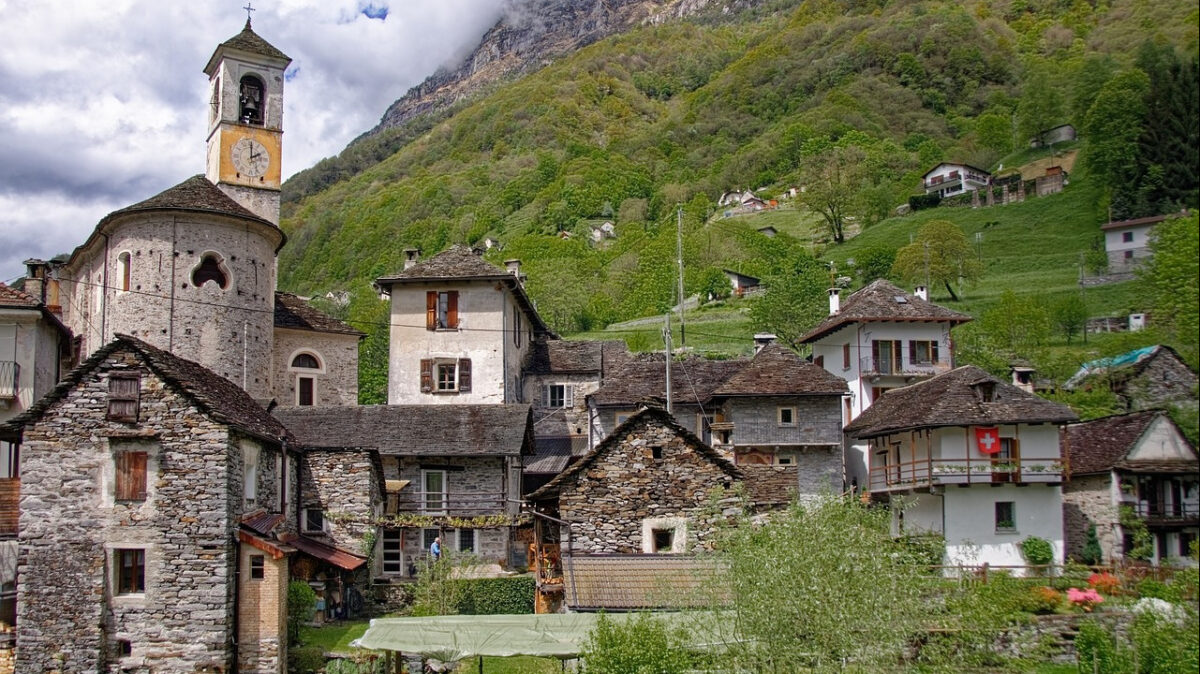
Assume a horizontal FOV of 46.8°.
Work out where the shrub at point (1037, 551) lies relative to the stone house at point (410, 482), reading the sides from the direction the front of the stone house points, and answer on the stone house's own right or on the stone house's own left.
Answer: on the stone house's own left

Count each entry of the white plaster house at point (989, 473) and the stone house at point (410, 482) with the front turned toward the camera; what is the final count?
2

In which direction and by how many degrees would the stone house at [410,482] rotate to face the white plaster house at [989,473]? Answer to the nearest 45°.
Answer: approximately 90° to its left

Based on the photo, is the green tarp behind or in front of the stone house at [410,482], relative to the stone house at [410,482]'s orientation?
in front

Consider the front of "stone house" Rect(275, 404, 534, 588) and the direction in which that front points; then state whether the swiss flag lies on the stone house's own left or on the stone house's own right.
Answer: on the stone house's own left

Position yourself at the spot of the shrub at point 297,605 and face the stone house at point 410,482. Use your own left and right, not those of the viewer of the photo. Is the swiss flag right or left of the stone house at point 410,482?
right

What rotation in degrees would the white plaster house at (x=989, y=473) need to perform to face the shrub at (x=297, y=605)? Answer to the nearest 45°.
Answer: approximately 45° to its right

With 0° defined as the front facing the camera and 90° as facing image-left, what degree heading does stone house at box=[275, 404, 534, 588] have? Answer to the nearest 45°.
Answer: approximately 0°

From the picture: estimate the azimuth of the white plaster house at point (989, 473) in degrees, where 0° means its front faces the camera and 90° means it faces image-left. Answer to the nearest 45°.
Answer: approximately 0°
